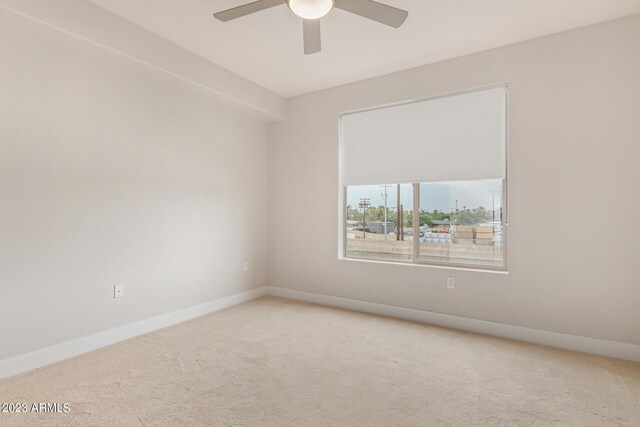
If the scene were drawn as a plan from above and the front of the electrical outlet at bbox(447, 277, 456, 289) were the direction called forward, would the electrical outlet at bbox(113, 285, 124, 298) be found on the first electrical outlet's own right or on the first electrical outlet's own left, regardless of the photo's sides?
on the first electrical outlet's own right

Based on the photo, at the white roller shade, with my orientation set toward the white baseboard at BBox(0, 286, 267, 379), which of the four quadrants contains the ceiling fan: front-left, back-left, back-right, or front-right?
front-left

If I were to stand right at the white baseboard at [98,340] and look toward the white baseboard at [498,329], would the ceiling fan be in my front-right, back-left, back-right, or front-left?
front-right

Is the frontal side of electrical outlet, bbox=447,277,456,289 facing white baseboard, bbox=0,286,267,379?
no

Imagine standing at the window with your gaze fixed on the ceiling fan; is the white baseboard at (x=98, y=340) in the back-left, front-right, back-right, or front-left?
front-right

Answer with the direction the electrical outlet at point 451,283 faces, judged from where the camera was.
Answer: facing the viewer
